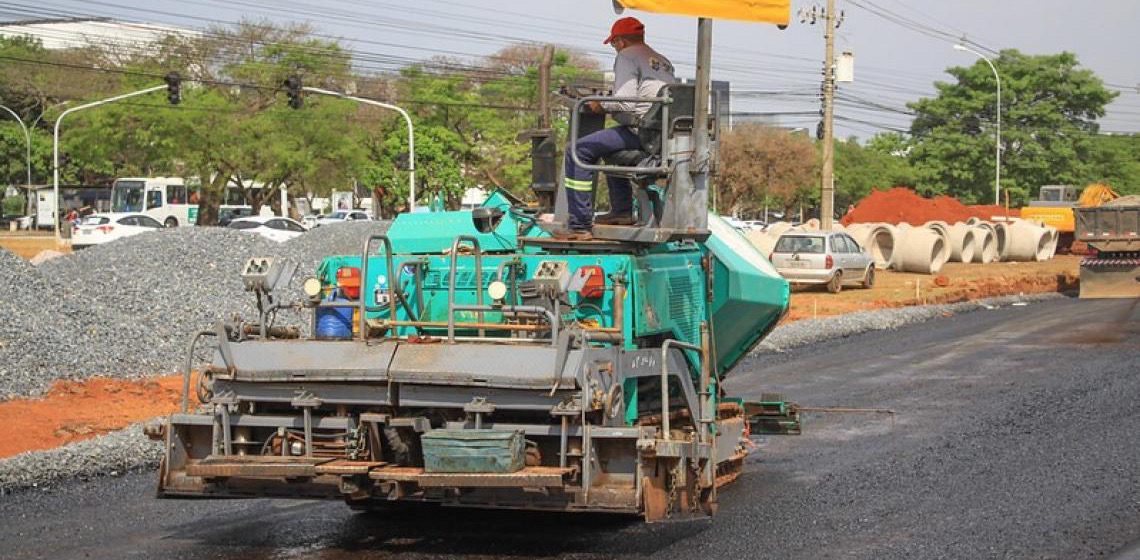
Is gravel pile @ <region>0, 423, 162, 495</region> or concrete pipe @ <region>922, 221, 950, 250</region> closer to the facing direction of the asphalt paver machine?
the concrete pipe

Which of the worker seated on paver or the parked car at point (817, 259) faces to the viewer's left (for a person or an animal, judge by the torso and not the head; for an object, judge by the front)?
the worker seated on paver

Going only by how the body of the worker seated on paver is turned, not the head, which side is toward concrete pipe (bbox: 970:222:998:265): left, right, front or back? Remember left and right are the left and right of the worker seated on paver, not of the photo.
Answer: right

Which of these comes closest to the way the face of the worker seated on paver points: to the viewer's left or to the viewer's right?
to the viewer's left

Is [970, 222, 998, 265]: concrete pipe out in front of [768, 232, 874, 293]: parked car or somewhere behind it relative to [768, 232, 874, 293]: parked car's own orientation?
in front

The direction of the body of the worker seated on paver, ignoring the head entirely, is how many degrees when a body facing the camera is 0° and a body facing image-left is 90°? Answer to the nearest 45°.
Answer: approximately 90°

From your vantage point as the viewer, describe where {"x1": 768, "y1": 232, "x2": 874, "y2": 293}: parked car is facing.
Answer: facing away from the viewer and to the right of the viewer

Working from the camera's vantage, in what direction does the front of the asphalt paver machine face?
facing away from the viewer and to the right of the viewer

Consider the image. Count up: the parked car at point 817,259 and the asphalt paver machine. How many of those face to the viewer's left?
0

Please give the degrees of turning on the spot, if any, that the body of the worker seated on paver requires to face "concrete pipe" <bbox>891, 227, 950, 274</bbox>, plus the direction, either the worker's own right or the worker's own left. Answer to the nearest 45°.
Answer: approximately 90° to the worker's own right
